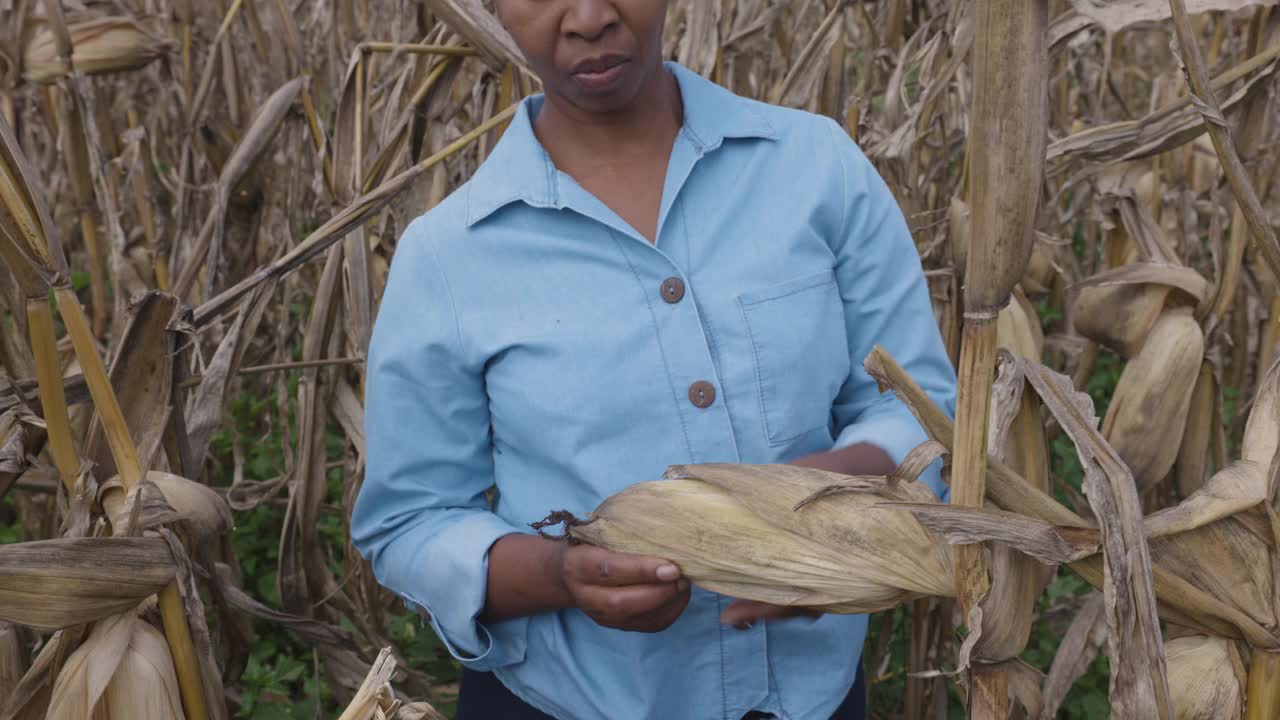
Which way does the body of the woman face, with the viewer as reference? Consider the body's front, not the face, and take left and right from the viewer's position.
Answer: facing the viewer

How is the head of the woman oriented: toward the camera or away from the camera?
toward the camera
